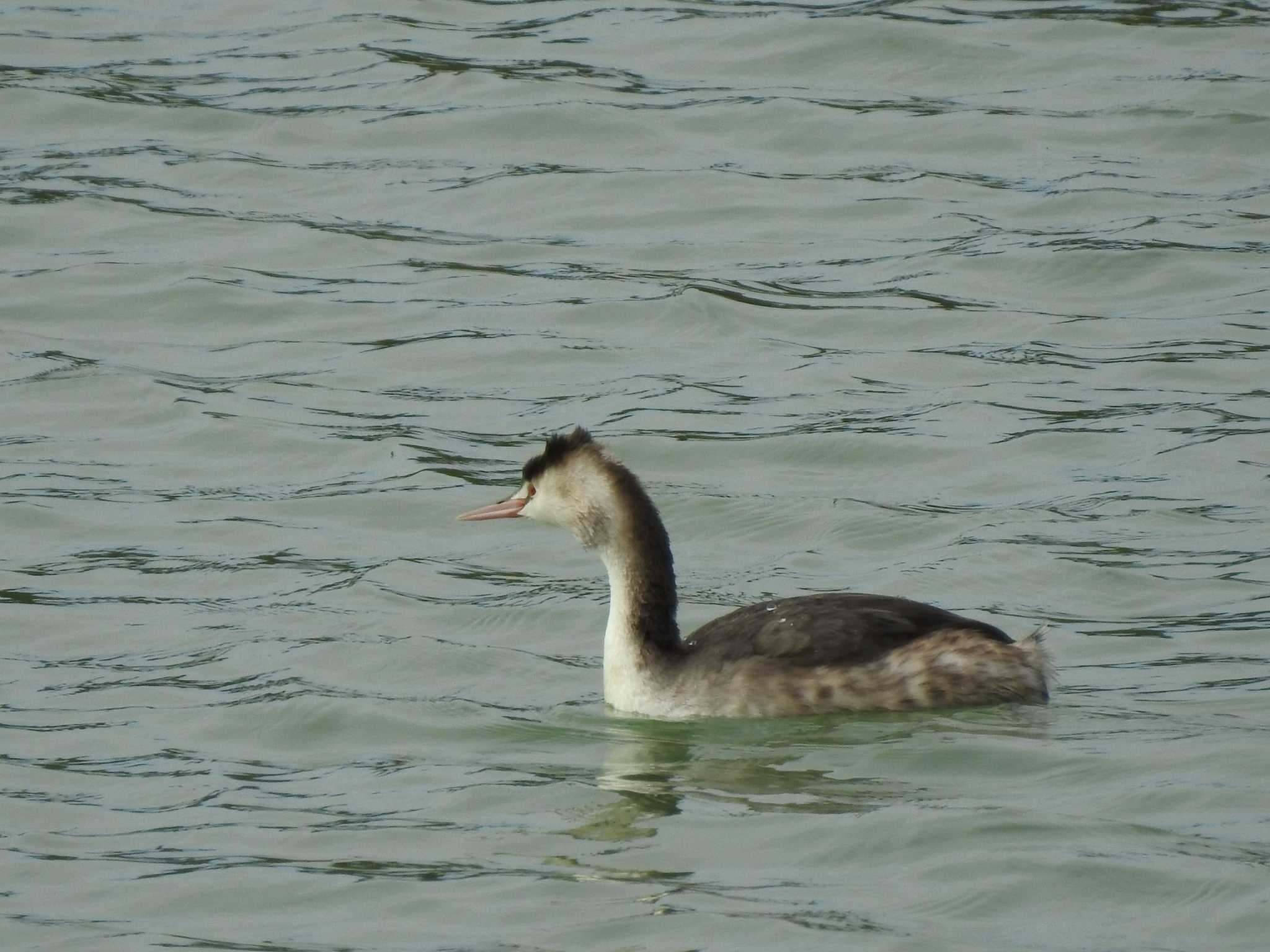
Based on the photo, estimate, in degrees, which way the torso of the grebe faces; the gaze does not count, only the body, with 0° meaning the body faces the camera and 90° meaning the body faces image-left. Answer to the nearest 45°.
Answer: approximately 90°
